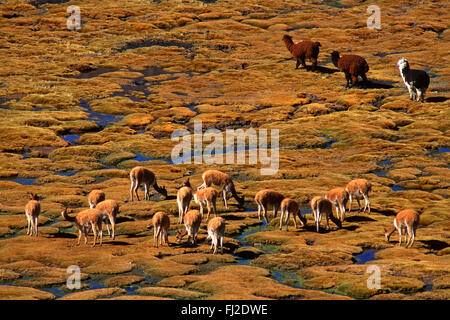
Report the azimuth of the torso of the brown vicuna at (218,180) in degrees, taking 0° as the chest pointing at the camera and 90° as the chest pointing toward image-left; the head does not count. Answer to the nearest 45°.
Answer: approximately 270°

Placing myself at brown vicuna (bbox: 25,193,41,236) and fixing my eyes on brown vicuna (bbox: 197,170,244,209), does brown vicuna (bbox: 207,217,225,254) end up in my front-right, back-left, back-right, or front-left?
front-right

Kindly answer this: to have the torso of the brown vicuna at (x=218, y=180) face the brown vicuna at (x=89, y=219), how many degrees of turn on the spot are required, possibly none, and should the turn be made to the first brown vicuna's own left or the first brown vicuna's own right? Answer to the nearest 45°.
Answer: approximately 135° to the first brown vicuna's own right

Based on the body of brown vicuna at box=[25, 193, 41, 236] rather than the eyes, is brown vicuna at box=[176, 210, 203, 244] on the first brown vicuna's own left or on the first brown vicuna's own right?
on the first brown vicuna's own right

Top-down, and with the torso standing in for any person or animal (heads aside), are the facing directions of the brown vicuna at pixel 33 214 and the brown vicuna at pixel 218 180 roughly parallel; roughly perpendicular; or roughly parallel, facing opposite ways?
roughly perpendicular

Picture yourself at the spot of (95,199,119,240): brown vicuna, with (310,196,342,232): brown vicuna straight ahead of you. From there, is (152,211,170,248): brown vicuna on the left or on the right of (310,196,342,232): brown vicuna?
right

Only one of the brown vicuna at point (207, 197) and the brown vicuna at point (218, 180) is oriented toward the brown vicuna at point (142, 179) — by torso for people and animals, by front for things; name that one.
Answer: the brown vicuna at point (207, 197)

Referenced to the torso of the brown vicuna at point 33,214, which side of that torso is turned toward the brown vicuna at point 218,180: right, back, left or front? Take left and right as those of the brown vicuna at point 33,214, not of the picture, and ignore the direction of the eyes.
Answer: right

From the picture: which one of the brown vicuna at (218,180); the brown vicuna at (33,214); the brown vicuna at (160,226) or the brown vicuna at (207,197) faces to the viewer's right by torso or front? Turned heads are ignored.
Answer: the brown vicuna at (218,180)

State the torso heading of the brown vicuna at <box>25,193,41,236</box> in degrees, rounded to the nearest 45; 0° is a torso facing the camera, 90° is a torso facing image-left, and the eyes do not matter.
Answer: approximately 180°
